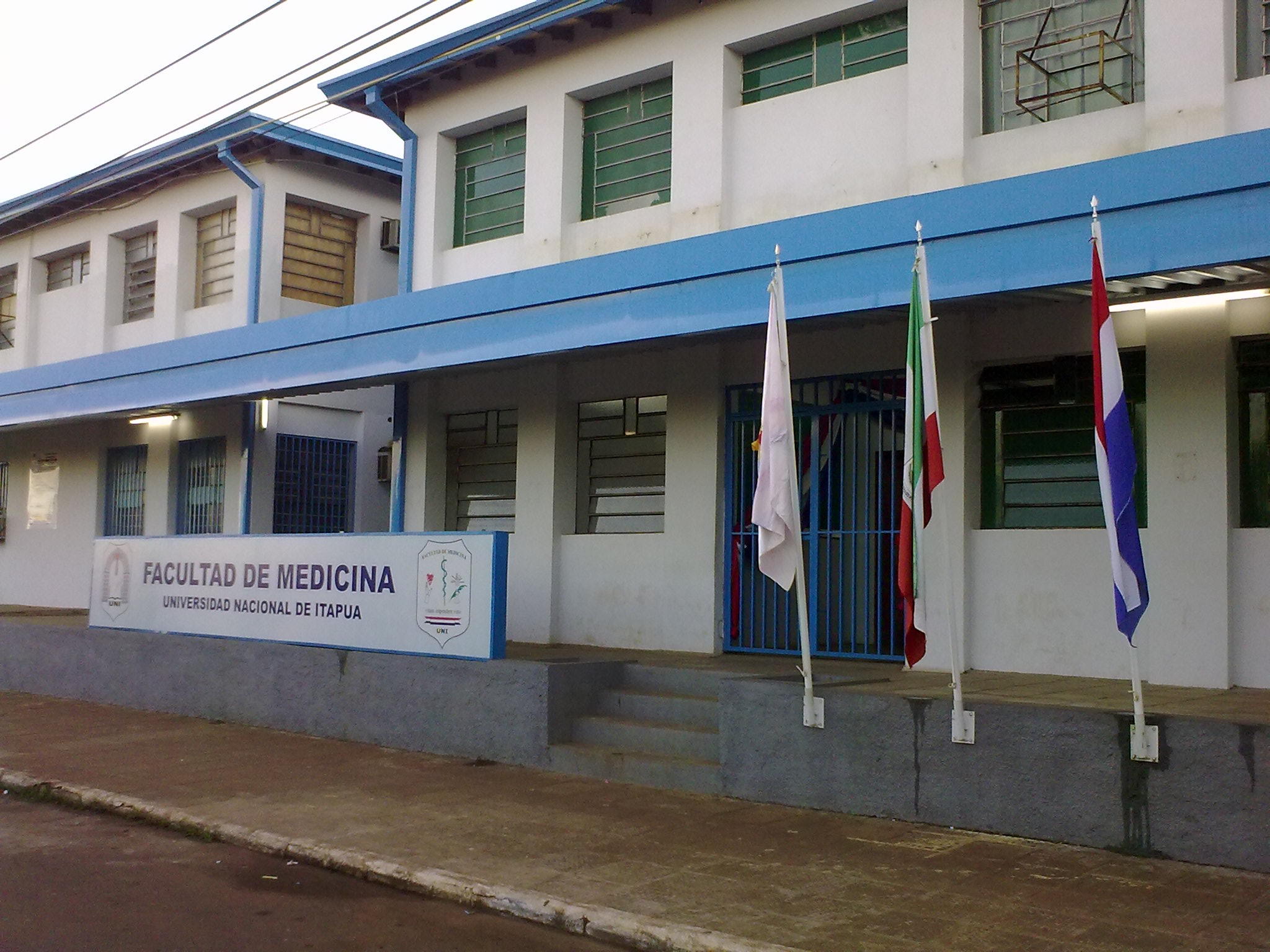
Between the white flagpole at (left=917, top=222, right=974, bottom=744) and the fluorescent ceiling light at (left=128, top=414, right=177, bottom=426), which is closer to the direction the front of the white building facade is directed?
the white flagpole

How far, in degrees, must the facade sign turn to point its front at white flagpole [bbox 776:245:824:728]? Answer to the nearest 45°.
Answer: approximately 90° to its left

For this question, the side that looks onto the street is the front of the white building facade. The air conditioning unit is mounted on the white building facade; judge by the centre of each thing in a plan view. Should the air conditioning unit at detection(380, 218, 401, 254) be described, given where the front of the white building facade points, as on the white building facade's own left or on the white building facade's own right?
on the white building facade's own right

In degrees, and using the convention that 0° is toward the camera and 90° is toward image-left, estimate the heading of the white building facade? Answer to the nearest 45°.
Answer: approximately 45°

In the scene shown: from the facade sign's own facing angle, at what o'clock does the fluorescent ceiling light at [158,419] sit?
The fluorescent ceiling light is roughly at 4 o'clock from the facade sign.

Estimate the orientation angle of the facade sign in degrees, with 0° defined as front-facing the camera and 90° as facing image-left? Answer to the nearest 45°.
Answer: approximately 45°

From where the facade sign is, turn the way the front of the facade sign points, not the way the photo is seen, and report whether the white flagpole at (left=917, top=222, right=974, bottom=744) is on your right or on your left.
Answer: on your left

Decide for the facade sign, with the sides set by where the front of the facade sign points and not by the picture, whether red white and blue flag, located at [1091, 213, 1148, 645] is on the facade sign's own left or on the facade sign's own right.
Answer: on the facade sign's own left

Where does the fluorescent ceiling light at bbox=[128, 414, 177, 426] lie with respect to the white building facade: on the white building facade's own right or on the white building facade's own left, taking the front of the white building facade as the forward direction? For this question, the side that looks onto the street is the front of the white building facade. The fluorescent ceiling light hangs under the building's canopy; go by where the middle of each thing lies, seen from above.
on the white building facade's own right

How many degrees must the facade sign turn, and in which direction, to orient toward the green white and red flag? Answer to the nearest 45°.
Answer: approximately 90° to its left

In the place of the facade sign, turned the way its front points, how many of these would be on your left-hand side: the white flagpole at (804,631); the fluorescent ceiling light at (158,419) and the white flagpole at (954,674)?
2

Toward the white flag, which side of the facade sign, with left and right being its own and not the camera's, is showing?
left
